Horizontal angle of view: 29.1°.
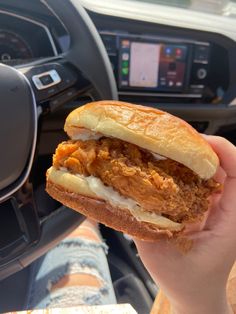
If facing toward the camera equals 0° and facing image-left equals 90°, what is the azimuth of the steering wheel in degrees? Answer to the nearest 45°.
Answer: approximately 0°
